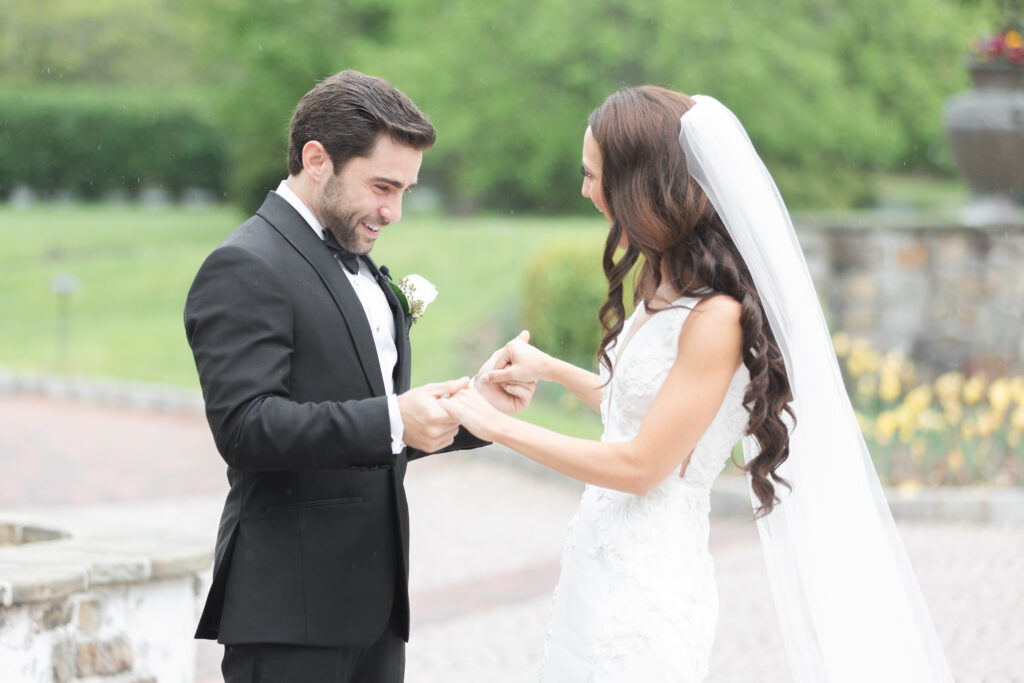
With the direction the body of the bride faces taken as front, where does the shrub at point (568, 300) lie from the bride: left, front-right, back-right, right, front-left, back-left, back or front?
right

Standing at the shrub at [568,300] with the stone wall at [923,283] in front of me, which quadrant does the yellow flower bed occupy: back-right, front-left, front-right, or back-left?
front-right

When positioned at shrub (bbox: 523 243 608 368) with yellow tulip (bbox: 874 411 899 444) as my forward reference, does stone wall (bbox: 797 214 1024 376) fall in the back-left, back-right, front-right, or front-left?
front-left

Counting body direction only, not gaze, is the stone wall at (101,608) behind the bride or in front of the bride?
in front

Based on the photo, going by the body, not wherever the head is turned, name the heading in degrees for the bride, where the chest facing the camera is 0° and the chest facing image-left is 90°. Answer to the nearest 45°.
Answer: approximately 90°

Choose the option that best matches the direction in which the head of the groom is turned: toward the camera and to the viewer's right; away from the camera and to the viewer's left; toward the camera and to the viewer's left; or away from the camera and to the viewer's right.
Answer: toward the camera and to the viewer's right

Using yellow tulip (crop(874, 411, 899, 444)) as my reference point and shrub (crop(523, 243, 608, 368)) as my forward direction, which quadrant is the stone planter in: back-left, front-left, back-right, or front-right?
front-right
